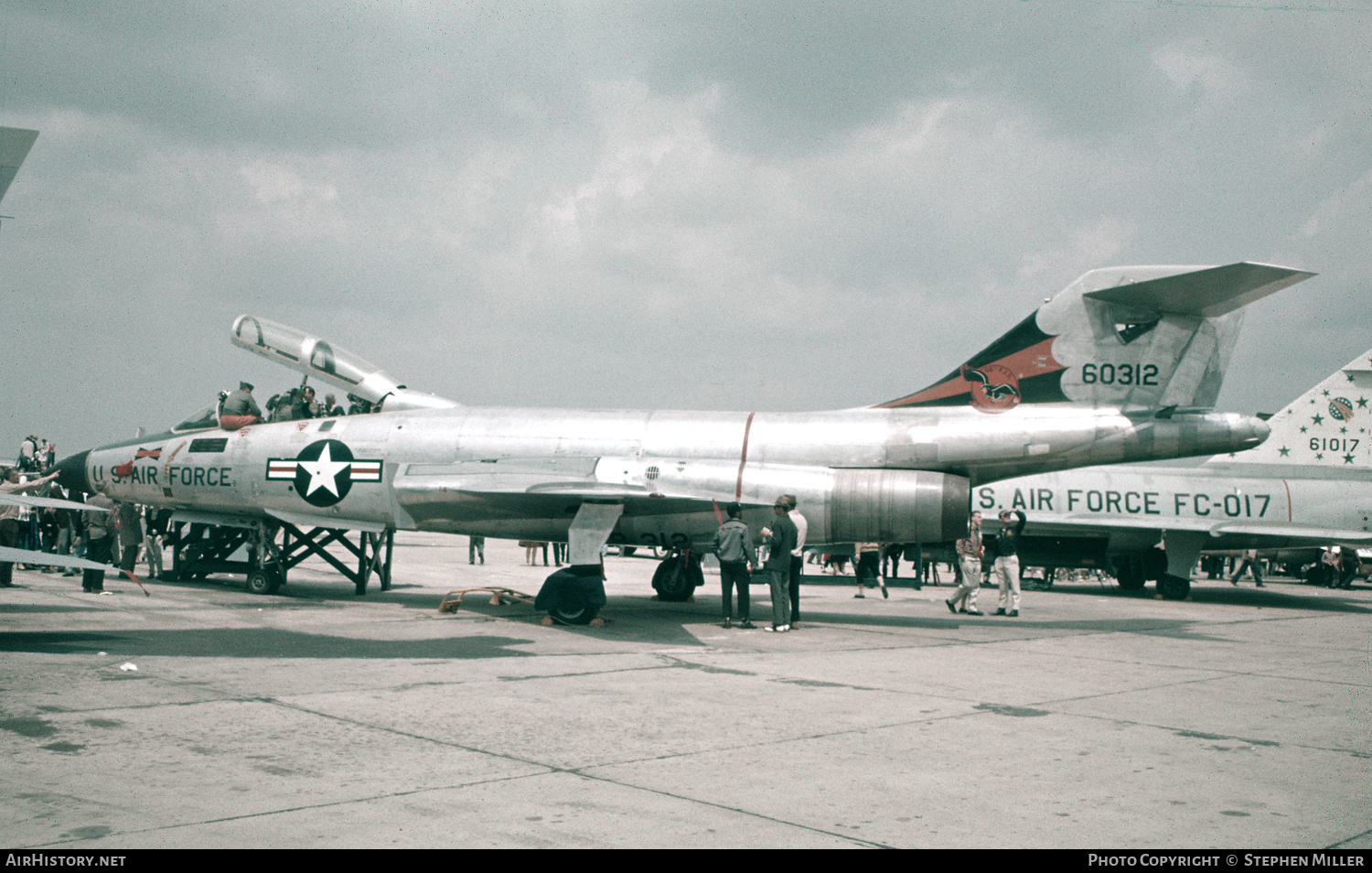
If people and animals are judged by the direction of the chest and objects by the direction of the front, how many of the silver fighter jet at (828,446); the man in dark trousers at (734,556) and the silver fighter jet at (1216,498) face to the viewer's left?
2

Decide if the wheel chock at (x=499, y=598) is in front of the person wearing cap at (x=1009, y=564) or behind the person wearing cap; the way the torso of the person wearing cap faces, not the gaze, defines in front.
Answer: in front

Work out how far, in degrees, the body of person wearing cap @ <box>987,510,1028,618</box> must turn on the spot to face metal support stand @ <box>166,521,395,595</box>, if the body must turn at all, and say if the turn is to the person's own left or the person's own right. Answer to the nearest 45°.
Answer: approximately 45° to the person's own right

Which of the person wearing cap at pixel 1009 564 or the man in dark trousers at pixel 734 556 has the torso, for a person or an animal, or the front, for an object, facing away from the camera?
the man in dark trousers

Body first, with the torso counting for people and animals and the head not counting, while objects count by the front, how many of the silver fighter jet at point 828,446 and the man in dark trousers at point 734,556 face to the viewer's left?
1

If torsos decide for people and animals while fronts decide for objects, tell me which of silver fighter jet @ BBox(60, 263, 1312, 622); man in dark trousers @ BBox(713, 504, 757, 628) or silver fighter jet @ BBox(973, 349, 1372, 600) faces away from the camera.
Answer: the man in dark trousers

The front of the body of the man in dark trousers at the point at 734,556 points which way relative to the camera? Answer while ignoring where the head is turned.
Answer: away from the camera

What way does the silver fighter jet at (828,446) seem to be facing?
to the viewer's left

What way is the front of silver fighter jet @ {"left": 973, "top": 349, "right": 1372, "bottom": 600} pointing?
to the viewer's left

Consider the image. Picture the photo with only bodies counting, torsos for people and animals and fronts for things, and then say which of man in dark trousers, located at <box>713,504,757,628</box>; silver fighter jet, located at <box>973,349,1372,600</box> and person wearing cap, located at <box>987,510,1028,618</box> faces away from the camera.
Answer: the man in dark trousers

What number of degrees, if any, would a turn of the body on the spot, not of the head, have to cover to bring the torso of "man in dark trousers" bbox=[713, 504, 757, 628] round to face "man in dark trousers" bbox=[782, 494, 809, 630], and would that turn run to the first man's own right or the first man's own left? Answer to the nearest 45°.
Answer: approximately 90° to the first man's own right

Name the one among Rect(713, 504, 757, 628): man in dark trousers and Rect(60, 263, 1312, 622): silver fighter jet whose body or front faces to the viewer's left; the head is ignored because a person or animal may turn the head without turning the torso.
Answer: the silver fighter jet

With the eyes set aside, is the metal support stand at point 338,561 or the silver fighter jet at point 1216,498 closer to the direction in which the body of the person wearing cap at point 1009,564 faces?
the metal support stand
